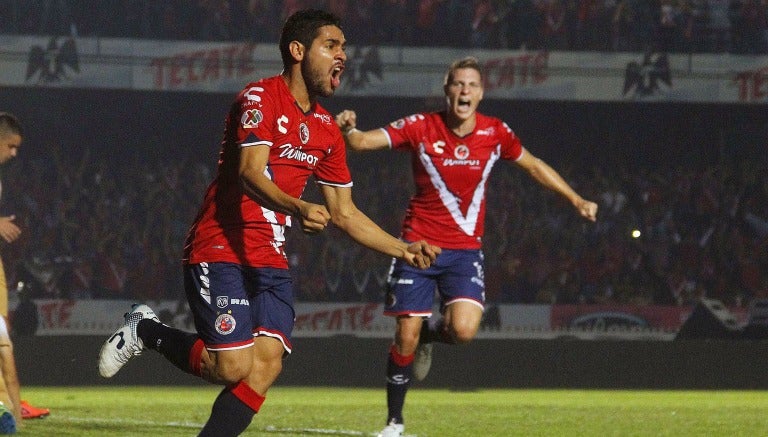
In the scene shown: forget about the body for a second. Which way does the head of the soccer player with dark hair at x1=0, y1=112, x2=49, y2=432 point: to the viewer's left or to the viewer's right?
to the viewer's right

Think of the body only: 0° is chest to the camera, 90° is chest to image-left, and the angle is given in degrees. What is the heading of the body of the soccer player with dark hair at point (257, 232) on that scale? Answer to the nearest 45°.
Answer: approximately 315°

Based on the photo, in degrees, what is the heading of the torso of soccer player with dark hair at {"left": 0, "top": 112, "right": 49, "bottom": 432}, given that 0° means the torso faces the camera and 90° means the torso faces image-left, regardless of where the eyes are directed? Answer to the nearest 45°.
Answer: approximately 270°

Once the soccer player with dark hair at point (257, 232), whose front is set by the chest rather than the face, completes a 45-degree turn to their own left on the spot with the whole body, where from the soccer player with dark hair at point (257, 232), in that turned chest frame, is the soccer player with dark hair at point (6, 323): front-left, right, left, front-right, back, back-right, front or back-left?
back-left
